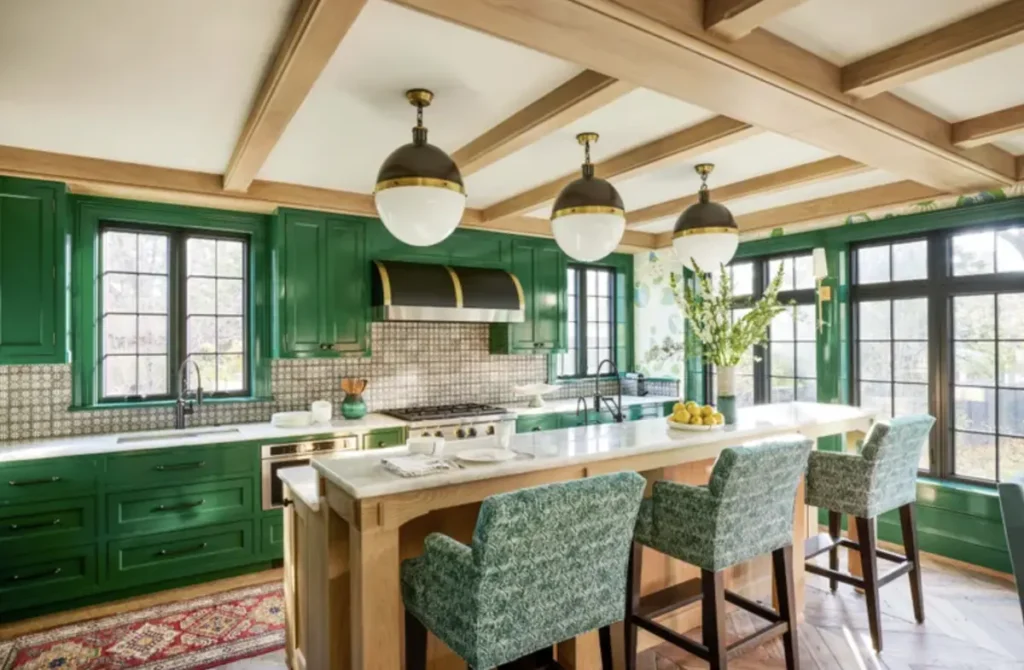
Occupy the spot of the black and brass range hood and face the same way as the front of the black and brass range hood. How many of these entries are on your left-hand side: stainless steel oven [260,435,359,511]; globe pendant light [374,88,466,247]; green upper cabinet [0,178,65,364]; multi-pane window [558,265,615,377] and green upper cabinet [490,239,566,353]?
2

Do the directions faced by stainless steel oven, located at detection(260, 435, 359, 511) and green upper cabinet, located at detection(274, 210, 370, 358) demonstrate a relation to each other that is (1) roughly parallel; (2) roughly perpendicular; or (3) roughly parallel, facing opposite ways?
roughly parallel

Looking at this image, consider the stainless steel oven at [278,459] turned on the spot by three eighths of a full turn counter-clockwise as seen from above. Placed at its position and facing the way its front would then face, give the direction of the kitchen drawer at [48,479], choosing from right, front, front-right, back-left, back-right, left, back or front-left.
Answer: left

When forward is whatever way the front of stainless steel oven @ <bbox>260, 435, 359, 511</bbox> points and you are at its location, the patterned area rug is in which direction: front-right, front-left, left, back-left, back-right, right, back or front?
right

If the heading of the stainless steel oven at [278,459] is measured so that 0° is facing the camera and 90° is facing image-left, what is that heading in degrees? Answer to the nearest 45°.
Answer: approximately 315°

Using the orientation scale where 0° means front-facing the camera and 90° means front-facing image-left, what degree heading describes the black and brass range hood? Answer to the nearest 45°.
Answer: approximately 315°

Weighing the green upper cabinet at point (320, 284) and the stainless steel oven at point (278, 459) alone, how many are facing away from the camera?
0

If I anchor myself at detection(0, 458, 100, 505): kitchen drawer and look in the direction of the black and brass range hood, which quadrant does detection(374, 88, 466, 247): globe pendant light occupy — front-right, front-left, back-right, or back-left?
front-right

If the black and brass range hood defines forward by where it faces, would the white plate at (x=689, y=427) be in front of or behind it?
in front

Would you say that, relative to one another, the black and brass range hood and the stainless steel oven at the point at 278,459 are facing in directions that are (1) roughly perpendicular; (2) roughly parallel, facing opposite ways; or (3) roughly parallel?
roughly parallel

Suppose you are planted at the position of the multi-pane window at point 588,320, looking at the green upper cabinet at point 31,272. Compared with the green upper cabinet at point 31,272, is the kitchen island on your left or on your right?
left

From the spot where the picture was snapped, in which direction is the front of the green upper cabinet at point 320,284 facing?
facing the viewer and to the right of the viewer

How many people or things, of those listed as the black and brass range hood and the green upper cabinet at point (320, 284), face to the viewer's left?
0

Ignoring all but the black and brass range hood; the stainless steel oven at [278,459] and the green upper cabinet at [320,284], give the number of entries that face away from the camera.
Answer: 0

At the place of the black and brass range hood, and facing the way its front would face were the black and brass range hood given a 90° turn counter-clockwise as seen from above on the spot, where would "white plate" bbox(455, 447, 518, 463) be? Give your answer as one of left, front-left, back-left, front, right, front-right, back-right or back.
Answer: back-right

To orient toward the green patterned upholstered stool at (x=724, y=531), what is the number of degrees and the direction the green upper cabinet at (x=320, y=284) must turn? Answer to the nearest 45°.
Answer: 0° — it already faces it
